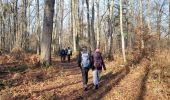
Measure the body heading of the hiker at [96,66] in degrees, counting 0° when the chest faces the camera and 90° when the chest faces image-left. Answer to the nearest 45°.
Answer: approximately 180°
